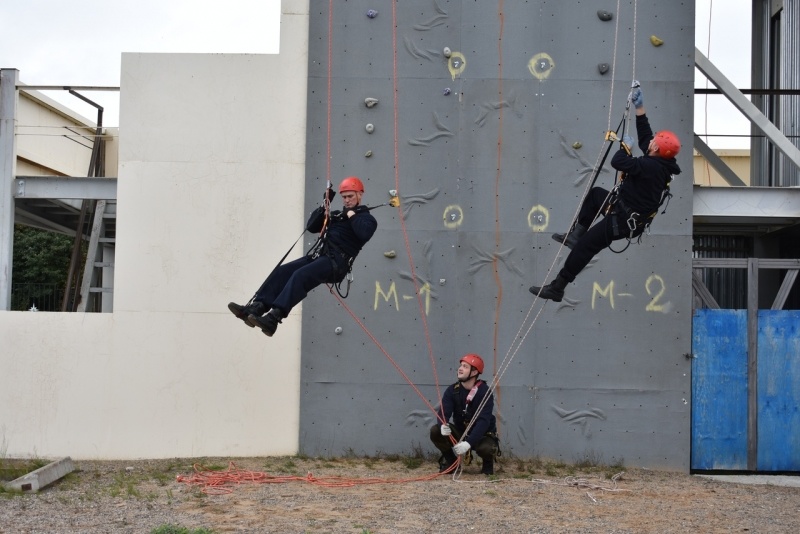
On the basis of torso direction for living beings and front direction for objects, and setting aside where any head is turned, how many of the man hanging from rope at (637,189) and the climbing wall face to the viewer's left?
1

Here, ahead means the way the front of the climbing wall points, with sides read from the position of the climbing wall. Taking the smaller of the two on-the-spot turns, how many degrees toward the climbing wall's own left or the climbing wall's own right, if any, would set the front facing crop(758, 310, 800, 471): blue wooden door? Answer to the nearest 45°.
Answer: approximately 90° to the climbing wall's own left

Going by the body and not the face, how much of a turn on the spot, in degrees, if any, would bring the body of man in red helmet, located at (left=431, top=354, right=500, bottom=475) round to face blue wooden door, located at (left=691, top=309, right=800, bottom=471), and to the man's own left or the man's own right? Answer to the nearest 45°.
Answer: approximately 135° to the man's own left

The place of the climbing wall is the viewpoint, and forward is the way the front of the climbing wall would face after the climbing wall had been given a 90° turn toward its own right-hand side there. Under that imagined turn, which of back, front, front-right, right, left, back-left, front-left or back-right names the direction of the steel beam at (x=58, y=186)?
front

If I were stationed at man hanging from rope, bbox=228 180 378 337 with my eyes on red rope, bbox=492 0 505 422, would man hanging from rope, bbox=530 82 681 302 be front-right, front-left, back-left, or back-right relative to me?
front-right

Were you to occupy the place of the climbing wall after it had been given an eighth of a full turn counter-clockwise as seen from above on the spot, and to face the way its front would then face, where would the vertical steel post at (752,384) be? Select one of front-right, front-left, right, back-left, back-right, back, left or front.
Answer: front-left

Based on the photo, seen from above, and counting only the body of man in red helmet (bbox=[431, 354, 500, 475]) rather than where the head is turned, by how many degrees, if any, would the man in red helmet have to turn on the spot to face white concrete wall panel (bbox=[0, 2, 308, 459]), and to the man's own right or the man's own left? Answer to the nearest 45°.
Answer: approximately 45° to the man's own right

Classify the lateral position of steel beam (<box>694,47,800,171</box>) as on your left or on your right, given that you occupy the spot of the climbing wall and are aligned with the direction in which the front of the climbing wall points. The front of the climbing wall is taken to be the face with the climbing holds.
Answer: on your left

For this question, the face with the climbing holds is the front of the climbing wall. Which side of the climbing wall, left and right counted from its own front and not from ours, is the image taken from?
front

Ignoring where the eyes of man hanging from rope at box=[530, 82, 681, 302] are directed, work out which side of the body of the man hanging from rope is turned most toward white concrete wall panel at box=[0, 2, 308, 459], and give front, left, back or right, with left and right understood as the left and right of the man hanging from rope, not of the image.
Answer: front

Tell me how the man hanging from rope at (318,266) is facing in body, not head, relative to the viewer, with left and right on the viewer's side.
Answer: facing the viewer and to the left of the viewer

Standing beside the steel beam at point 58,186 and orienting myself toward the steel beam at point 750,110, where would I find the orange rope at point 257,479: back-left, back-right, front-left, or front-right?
front-right

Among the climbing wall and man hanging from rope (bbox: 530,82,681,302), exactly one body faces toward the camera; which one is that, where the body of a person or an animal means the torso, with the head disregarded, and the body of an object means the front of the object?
the climbing wall
